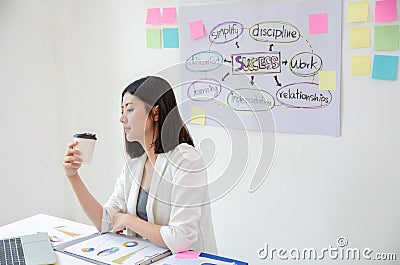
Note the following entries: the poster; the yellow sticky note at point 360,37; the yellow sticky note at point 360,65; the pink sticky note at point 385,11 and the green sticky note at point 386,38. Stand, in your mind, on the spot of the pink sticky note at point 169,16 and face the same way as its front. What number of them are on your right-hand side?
0

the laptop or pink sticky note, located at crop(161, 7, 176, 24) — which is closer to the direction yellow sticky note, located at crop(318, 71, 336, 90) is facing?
the laptop

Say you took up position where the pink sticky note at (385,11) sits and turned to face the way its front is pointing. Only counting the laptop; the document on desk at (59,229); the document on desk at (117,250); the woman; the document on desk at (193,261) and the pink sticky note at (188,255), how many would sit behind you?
0

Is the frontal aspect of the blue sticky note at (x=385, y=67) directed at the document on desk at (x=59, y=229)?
no

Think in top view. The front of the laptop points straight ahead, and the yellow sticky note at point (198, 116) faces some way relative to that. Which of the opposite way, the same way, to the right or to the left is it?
to the right

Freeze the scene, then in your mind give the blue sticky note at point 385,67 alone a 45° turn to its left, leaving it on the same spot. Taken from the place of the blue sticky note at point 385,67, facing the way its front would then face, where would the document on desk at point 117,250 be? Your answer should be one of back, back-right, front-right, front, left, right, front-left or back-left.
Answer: right

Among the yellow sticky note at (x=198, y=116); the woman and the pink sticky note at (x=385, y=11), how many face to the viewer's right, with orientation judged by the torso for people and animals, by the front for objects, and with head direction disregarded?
0

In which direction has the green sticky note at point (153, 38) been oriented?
toward the camera

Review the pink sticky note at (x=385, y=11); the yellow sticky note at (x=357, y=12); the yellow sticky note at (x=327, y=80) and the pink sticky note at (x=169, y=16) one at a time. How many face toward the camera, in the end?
4

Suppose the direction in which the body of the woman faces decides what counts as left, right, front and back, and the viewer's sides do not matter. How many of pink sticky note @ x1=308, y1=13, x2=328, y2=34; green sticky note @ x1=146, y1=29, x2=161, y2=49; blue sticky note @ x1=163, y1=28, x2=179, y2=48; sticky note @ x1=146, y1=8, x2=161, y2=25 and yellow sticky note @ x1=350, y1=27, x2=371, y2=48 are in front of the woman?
0

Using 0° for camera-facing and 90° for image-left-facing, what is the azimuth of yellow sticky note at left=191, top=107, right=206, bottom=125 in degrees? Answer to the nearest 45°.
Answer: approximately 0°

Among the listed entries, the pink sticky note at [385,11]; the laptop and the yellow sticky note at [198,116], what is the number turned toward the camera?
2

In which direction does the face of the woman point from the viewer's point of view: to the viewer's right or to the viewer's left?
to the viewer's left

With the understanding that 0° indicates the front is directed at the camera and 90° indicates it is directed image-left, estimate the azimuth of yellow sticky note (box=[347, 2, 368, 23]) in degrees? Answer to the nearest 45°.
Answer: approximately 0°

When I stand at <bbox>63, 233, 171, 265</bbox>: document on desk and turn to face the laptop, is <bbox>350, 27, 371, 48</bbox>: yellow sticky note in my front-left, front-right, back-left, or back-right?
back-right

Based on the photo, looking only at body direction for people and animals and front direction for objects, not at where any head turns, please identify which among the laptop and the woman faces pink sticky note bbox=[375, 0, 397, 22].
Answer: the laptop

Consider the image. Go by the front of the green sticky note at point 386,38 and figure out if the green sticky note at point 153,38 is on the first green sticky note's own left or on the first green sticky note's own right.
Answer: on the first green sticky note's own right

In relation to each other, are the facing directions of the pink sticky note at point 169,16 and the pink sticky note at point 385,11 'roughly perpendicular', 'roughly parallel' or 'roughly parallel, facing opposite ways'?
roughly parallel
